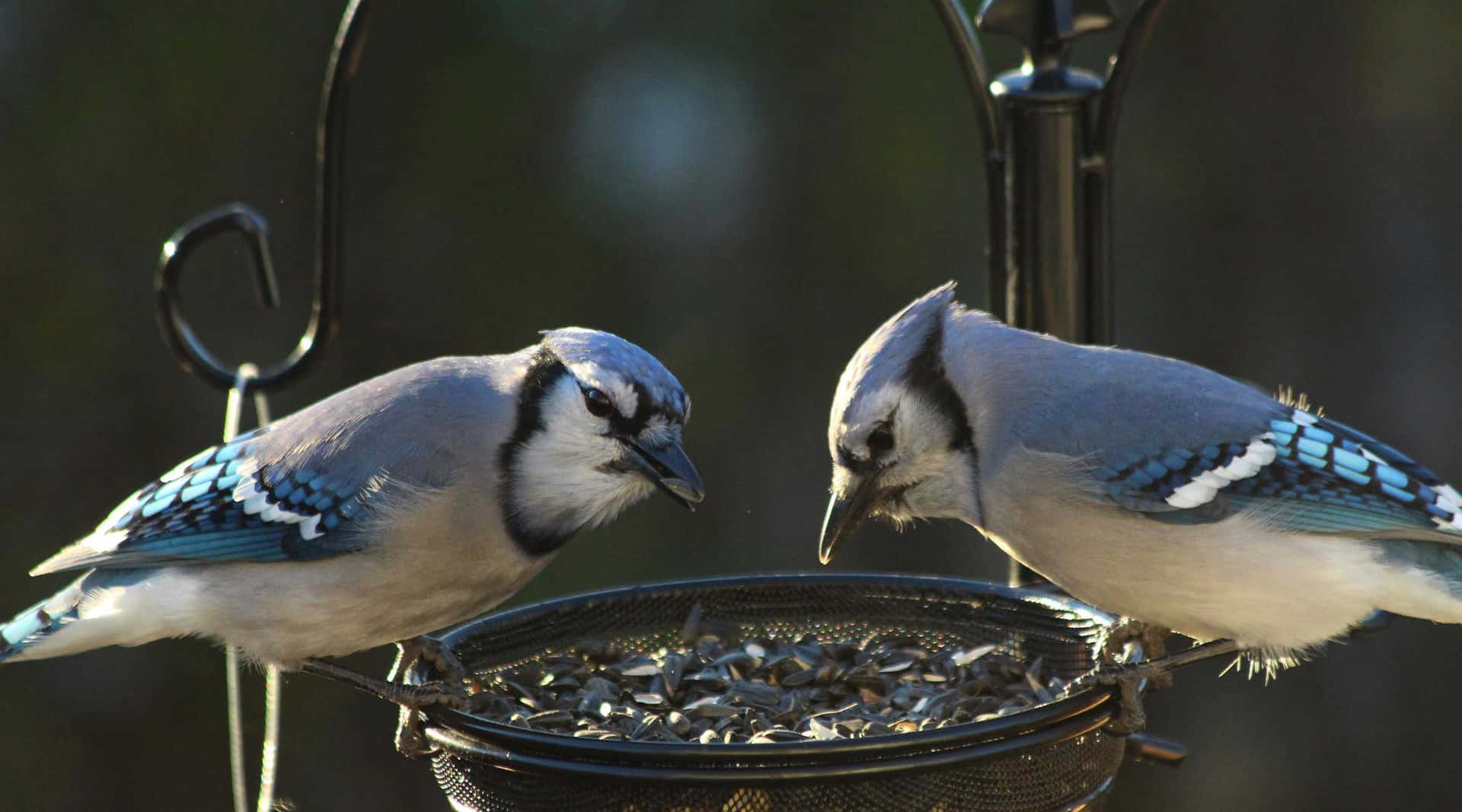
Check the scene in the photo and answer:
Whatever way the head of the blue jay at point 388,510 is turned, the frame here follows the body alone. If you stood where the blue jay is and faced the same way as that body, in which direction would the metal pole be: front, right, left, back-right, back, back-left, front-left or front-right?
front

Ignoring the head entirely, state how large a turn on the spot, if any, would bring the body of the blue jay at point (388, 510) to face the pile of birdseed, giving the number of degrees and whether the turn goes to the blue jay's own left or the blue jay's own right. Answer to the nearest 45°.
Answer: approximately 45° to the blue jay's own right

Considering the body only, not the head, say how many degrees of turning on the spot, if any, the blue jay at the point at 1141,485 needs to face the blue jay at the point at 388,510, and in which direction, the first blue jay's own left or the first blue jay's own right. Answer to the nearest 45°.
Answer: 0° — it already faces it

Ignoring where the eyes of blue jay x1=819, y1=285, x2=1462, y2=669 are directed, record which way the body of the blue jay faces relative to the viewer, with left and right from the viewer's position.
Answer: facing to the left of the viewer

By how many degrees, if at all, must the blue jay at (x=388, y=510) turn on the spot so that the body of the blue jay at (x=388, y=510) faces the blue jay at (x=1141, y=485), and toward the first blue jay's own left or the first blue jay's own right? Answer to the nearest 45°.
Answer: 0° — it already faces it

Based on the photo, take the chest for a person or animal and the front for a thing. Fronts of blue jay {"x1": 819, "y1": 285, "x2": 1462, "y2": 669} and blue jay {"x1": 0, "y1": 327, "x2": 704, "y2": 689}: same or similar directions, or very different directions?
very different directions

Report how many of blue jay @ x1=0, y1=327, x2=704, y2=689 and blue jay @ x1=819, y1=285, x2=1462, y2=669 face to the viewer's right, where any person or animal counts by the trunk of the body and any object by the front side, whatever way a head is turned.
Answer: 1

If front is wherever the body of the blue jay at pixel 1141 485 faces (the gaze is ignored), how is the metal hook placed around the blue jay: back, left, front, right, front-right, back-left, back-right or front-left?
front

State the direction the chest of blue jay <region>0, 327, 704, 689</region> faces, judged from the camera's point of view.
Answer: to the viewer's right
